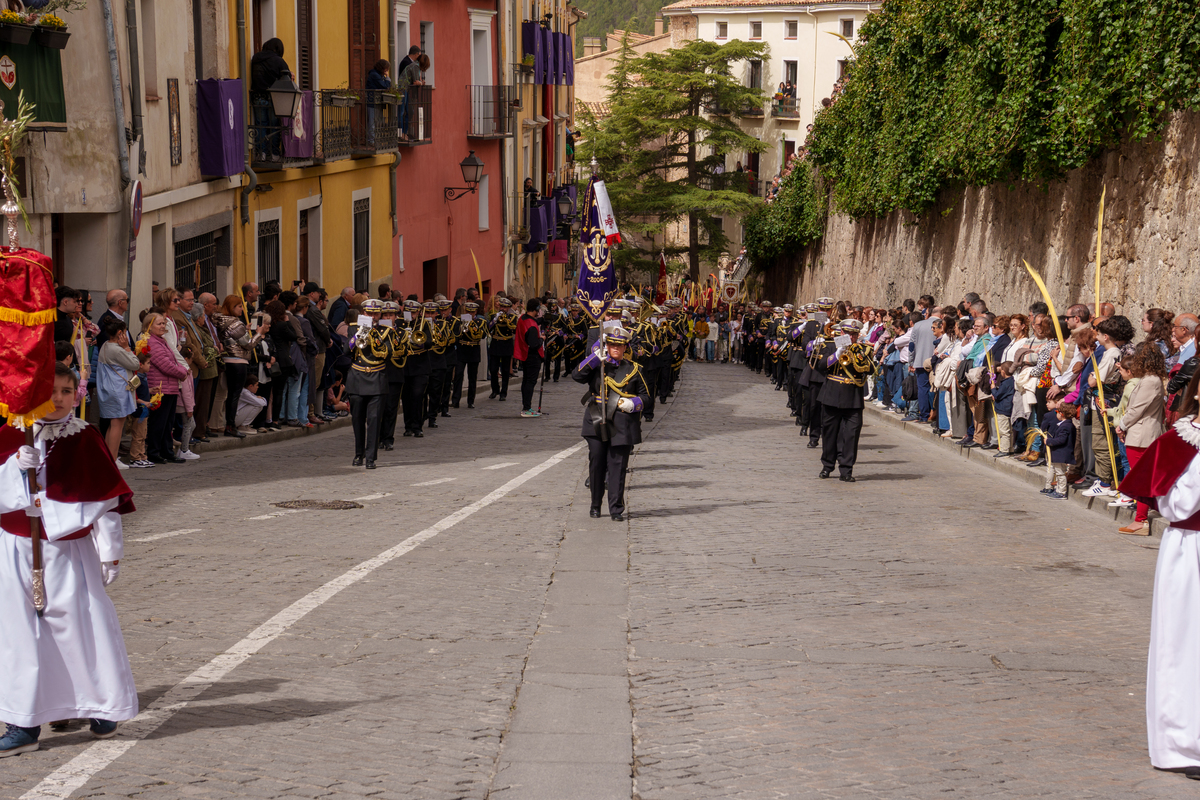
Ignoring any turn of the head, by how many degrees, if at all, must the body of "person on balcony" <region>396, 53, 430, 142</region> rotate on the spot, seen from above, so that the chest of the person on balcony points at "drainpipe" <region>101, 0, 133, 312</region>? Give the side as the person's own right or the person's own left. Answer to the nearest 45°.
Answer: approximately 90° to the person's own right

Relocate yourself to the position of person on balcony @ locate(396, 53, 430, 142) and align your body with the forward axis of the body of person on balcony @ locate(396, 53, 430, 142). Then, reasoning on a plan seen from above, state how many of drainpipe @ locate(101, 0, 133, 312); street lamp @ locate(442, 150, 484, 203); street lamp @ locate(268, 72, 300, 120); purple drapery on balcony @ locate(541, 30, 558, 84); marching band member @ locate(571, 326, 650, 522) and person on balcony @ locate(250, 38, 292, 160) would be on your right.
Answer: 4

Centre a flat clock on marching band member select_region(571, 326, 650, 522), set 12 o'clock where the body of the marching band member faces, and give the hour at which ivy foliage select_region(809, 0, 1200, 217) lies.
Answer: The ivy foliage is roughly at 7 o'clock from the marching band member.

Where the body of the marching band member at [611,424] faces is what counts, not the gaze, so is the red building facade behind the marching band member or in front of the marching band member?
behind

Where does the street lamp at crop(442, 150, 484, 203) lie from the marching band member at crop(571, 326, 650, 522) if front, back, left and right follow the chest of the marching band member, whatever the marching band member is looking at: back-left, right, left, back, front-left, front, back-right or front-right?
back

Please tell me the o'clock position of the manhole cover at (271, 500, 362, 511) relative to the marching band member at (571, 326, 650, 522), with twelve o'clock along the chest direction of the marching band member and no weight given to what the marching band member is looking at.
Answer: The manhole cover is roughly at 3 o'clock from the marching band member.

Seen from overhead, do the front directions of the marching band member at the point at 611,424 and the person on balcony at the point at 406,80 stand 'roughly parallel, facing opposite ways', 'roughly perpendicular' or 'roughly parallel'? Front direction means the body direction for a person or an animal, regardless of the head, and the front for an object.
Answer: roughly perpendicular

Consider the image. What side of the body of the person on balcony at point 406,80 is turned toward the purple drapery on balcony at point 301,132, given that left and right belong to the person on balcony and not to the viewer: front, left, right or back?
right
